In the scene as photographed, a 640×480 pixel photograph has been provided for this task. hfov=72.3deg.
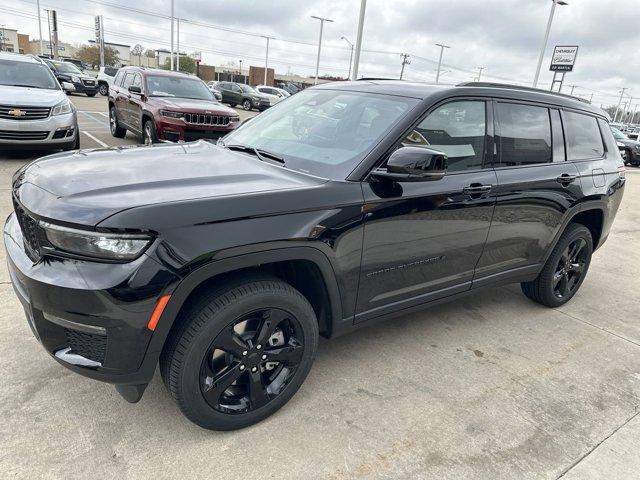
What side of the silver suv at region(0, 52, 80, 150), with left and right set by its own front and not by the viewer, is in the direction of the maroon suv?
left

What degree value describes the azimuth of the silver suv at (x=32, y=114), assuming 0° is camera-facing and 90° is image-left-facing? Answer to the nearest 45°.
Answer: approximately 0°

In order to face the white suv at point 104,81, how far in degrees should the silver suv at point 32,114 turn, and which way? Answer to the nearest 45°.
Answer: approximately 180°

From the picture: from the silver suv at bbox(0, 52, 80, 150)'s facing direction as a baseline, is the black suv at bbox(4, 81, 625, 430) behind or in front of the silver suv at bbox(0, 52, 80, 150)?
in front

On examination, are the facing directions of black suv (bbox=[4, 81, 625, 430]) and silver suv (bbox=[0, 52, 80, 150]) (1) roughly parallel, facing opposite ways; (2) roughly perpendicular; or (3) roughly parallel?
roughly perpendicular

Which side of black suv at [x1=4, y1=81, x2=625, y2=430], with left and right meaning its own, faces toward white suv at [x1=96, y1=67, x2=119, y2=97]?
right

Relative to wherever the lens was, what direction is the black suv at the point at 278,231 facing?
facing the viewer and to the left of the viewer

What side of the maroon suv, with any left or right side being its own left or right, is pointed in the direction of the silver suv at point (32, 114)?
right

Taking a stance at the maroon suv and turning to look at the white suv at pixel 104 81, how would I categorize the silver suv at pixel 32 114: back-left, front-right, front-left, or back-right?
back-left

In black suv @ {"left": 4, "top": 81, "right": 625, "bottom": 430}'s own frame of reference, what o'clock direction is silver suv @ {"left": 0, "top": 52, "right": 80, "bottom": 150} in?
The silver suv is roughly at 3 o'clock from the black suv.

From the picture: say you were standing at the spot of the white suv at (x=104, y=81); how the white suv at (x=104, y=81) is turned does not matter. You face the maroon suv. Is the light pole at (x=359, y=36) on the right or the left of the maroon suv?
left

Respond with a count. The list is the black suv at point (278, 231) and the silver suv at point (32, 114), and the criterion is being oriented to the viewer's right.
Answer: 0

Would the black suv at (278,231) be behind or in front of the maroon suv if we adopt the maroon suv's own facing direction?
in front
